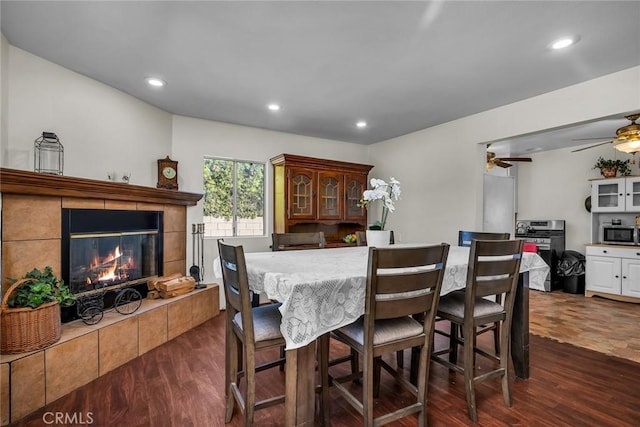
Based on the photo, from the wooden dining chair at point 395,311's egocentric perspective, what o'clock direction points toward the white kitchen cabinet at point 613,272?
The white kitchen cabinet is roughly at 3 o'clock from the wooden dining chair.

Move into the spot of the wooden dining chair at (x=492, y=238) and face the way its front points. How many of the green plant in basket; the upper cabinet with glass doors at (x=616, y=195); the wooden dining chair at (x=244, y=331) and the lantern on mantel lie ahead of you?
3

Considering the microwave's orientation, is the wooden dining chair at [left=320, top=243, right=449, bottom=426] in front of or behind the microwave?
in front

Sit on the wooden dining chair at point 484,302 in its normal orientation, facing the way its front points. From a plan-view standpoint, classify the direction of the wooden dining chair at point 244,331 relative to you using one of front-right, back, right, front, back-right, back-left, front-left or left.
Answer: left

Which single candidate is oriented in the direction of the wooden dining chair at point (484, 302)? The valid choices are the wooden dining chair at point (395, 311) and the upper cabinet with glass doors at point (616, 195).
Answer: the upper cabinet with glass doors

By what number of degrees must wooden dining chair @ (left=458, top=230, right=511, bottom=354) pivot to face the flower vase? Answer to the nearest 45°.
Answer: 0° — it already faces it

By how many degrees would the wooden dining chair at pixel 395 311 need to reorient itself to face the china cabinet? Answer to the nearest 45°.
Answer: approximately 45° to its right

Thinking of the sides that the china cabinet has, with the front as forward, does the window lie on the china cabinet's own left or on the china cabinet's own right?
on the china cabinet's own right

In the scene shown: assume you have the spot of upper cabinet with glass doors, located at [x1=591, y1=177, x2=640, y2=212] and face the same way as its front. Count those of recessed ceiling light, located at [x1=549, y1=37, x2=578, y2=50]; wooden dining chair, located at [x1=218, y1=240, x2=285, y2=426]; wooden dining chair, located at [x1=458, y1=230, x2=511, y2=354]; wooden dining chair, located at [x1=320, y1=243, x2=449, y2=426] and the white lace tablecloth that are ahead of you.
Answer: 5

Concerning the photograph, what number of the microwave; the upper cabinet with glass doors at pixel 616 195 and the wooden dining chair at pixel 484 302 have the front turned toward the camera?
2

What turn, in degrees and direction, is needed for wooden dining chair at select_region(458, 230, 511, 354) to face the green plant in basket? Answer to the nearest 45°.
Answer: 0° — it already faces it

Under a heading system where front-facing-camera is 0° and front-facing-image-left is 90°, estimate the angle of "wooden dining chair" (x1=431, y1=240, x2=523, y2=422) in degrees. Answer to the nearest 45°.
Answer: approximately 135°

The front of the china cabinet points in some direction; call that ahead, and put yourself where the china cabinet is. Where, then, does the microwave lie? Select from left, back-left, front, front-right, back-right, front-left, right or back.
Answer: front-left

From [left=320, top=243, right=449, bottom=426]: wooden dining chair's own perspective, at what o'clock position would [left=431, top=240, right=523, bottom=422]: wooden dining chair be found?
[left=431, top=240, right=523, bottom=422]: wooden dining chair is roughly at 3 o'clock from [left=320, top=243, right=449, bottom=426]: wooden dining chair.
